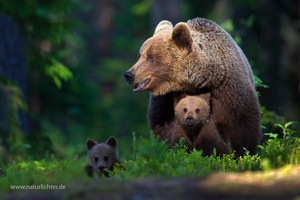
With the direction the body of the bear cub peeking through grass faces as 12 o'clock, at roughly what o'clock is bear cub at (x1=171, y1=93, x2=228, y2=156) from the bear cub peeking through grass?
The bear cub is roughly at 9 o'clock from the bear cub peeking through grass.

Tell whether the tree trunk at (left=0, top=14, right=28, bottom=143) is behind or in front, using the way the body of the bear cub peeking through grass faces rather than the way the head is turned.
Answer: behind

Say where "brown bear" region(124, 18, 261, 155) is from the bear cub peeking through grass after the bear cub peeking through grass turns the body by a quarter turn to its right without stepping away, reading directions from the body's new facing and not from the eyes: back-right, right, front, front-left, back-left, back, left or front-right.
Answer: back

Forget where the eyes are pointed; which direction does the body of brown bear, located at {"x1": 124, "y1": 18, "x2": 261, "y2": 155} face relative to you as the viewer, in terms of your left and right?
facing the viewer and to the left of the viewer

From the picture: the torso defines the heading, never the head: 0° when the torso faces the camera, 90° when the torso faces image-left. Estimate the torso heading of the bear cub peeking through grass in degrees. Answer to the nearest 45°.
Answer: approximately 0°

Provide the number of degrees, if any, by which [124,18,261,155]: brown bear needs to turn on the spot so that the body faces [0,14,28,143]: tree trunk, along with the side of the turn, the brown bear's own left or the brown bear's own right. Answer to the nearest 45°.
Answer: approximately 90° to the brown bear's own right
